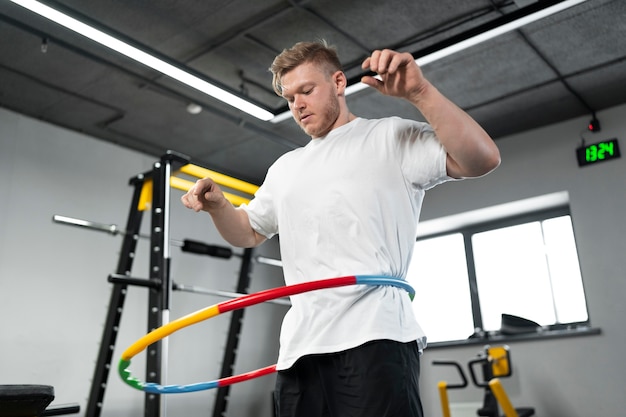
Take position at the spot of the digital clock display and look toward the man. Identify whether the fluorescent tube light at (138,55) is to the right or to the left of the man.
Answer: right

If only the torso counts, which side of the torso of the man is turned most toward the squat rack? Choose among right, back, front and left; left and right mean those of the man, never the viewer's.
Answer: right

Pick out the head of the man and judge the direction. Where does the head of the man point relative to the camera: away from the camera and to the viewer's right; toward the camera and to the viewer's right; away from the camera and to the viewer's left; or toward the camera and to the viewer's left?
toward the camera and to the viewer's left

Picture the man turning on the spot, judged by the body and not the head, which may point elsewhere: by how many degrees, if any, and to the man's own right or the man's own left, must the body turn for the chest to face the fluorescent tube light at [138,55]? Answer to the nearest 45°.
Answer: approximately 90° to the man's own right

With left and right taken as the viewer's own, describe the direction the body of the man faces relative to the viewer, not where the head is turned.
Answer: facing the viewer and to the left of the viewer

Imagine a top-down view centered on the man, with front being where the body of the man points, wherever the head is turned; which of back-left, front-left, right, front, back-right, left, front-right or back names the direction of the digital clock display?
back

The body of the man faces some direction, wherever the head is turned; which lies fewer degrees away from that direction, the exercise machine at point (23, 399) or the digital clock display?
the exercise machine
